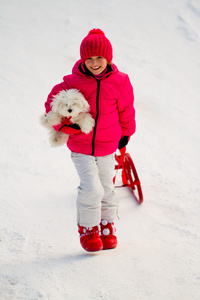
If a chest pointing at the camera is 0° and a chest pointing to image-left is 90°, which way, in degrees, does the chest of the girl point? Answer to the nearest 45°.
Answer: approximately 0°
